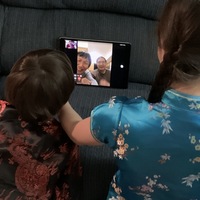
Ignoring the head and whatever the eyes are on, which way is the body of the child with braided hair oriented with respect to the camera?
away from the camera

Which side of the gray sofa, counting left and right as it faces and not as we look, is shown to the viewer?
front

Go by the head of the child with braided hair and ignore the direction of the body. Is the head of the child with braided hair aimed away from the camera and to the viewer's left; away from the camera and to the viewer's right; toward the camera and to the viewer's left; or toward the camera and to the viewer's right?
away from the camera and to the viewer's left
